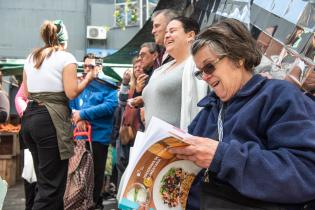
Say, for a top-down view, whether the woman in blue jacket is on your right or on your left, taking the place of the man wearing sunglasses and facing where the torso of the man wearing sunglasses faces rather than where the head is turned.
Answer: on your left

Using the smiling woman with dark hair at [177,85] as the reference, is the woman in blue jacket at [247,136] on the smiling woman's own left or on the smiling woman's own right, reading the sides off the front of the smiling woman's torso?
on the smiling woman's own left

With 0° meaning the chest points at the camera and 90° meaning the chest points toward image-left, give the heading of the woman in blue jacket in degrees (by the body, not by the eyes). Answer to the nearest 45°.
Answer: approximately 45°
